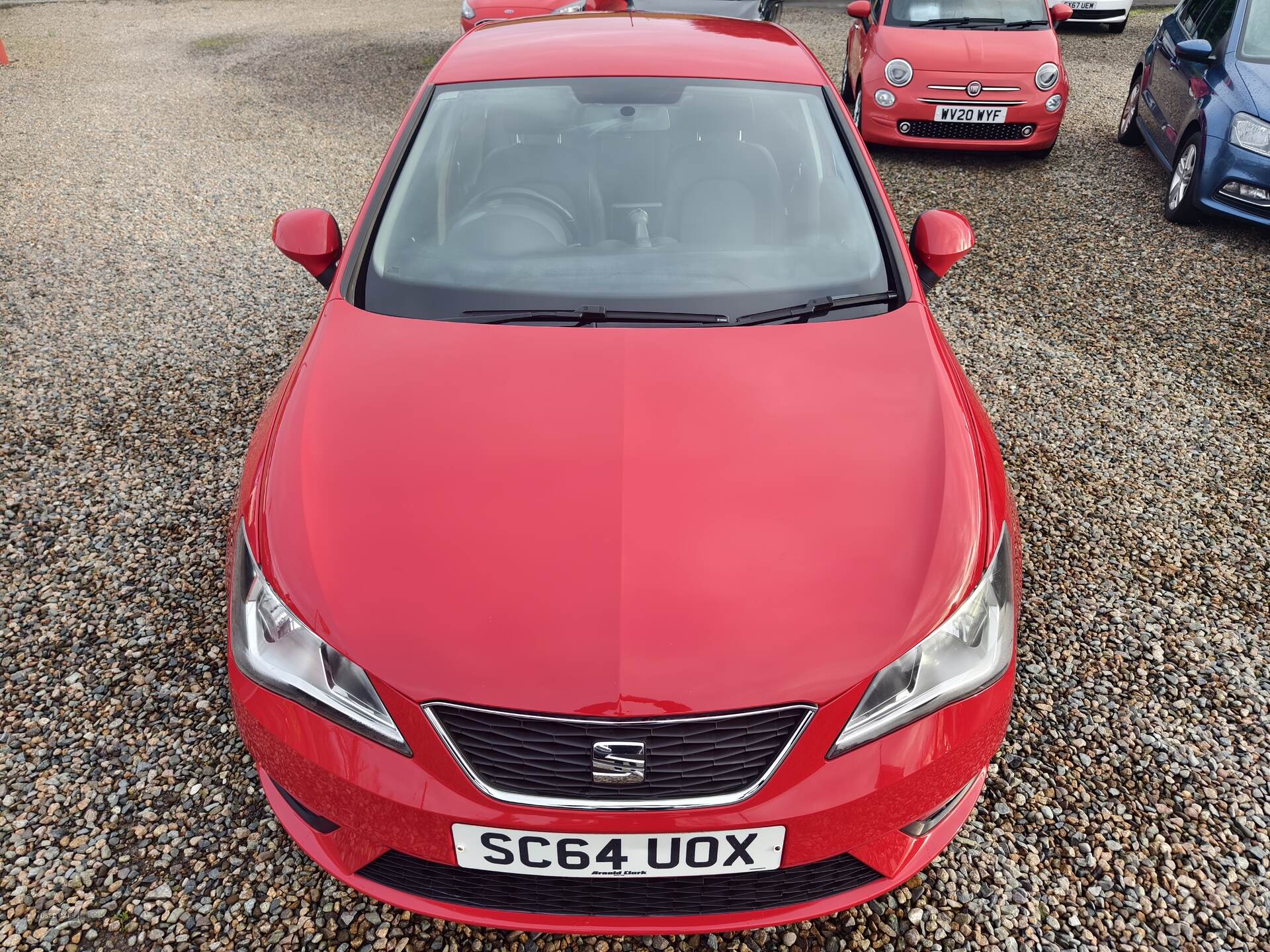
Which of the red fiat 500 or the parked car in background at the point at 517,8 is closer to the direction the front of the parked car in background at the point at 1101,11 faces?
the red fiat 500

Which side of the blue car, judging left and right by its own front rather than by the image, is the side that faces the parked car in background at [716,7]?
back

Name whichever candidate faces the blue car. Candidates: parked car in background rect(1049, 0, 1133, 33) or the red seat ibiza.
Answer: the parked car in background

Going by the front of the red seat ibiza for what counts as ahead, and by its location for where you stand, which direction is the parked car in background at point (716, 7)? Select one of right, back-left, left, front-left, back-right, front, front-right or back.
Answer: back

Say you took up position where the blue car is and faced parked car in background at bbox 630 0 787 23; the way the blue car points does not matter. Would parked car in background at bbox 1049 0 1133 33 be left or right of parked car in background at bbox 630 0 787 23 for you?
right

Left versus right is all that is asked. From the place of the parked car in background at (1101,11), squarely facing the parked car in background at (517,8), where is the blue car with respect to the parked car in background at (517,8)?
left

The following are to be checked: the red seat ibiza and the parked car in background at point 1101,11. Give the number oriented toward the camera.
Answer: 2

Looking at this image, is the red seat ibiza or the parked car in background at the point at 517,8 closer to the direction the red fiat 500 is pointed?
the red seat ibiza
